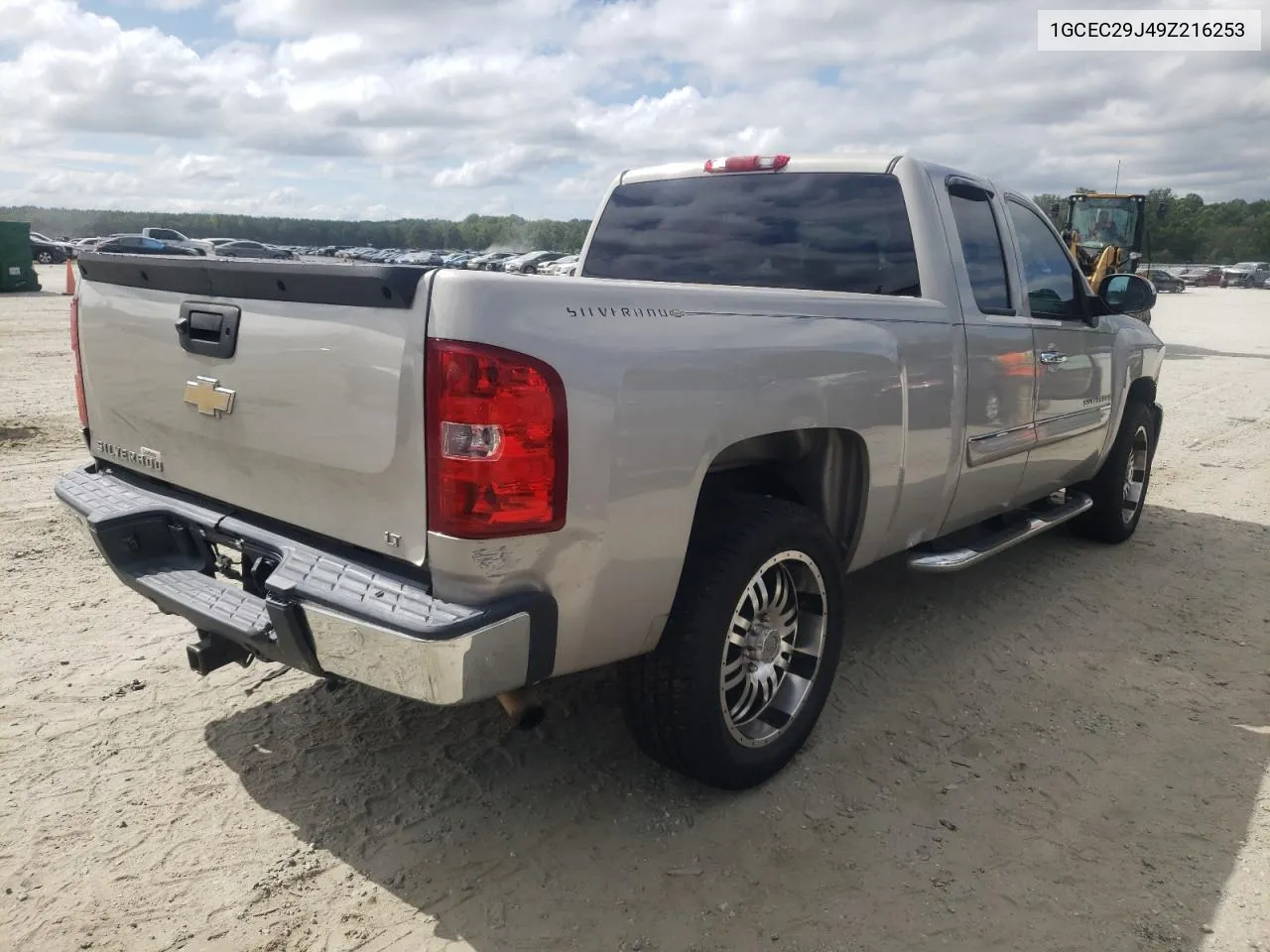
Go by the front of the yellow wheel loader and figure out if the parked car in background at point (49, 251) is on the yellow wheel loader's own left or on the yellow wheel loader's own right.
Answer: on the yellow wheel loader's own right

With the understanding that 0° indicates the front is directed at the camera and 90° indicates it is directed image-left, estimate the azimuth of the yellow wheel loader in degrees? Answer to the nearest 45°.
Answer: approximately 45°
